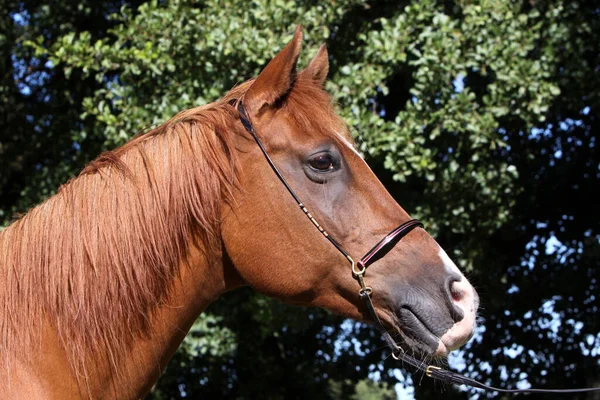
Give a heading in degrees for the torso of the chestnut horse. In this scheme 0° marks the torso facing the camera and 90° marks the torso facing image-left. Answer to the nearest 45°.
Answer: approximately 270°
